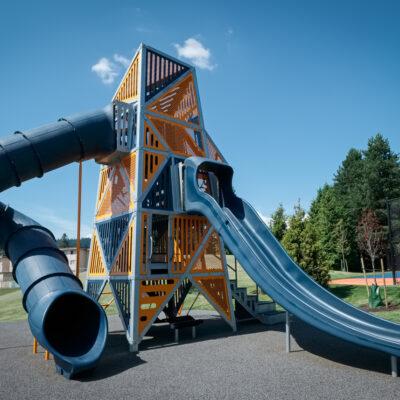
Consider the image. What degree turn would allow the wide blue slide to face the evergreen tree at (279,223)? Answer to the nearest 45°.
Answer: approximately 135° to its left

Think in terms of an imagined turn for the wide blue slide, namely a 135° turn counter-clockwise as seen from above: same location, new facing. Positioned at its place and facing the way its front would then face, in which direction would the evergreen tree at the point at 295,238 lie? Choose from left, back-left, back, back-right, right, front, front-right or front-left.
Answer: front

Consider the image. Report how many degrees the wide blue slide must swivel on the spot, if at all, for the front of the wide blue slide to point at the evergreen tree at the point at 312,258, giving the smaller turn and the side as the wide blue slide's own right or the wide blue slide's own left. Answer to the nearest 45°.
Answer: approximately 135° to the wide blue slide's own left

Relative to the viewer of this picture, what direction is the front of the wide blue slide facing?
facing the viewer and to the right of the viewer

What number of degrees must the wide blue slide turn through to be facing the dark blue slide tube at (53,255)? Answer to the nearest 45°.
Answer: approximately 135° to its right
